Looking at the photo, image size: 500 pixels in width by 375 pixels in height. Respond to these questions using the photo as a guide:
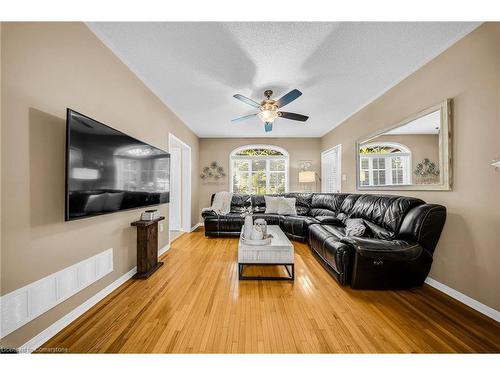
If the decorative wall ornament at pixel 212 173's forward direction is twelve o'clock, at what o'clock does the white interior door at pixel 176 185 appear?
The white interior door is roughly at 2 o'clock from the decorative wall ornament.

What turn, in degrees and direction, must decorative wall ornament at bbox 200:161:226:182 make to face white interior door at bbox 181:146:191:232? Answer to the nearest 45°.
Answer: approximately 45° to its right

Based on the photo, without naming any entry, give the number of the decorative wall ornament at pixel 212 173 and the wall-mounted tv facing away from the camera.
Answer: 0

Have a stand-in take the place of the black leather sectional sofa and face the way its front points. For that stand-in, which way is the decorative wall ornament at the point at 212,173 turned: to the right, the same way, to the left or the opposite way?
to the left

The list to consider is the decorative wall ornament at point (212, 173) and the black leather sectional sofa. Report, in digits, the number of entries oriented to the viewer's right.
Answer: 0

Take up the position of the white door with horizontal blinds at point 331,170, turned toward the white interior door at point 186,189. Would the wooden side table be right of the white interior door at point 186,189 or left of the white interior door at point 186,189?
left

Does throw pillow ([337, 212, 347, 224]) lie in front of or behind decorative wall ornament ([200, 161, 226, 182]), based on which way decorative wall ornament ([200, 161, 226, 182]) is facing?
in front

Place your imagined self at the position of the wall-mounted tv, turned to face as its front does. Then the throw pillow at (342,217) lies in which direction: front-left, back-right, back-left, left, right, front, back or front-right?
front-left

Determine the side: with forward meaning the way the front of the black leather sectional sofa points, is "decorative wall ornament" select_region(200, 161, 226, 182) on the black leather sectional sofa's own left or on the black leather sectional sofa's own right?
on the black leather sectional sofa's own right

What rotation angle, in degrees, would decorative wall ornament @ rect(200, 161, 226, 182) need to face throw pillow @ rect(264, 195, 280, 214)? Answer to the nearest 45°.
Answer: approximately 45° to its left

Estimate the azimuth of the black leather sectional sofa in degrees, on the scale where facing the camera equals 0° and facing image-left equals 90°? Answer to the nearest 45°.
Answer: approximately 45°

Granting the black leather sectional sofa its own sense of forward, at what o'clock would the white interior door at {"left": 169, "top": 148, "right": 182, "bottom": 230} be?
The white interior door is roughly at 2 o'clock from the black leather sectional sofa.

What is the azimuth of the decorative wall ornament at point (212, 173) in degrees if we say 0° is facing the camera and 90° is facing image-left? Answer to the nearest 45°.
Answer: approximately 0°

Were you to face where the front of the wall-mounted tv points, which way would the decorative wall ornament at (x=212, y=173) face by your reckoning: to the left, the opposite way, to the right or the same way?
to the right

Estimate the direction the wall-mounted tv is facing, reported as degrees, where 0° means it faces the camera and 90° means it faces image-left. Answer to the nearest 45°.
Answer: approximately 315°
